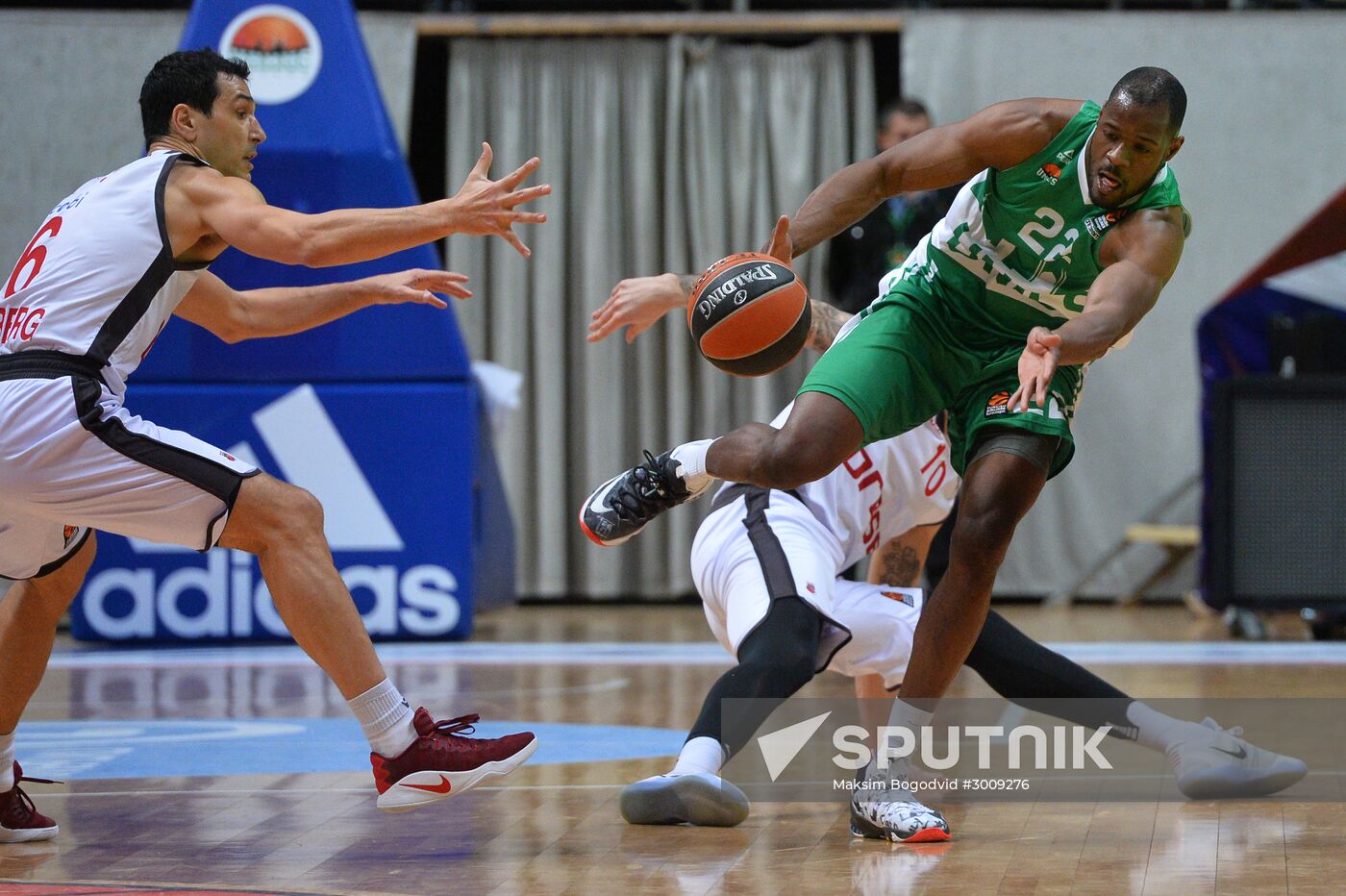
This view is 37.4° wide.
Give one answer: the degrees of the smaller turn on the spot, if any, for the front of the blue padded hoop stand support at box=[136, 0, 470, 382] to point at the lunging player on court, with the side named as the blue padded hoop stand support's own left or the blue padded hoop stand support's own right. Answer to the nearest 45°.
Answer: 0° — it already faces them

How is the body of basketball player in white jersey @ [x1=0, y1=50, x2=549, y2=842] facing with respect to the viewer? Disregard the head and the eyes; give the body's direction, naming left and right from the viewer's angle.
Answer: facing to the right of the viewer

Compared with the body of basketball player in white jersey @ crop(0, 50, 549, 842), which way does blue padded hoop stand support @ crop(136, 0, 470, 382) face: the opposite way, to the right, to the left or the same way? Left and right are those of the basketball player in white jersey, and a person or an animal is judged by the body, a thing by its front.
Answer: to the right

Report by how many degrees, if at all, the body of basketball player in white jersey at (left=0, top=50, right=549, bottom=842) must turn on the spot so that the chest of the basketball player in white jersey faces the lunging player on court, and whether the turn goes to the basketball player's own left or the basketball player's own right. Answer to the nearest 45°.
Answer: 0° — they already face them

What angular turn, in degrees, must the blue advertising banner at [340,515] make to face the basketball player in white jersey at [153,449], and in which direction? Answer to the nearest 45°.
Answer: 0° — it already faces them

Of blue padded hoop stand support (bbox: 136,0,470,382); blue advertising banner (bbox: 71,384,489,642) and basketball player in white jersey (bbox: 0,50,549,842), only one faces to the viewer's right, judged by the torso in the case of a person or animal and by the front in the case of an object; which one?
the basketball player in white jersey

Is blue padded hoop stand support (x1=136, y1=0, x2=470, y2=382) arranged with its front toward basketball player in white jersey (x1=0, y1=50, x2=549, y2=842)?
yes

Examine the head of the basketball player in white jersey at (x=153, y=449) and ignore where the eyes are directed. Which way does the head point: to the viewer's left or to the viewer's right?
to the viewer's right
